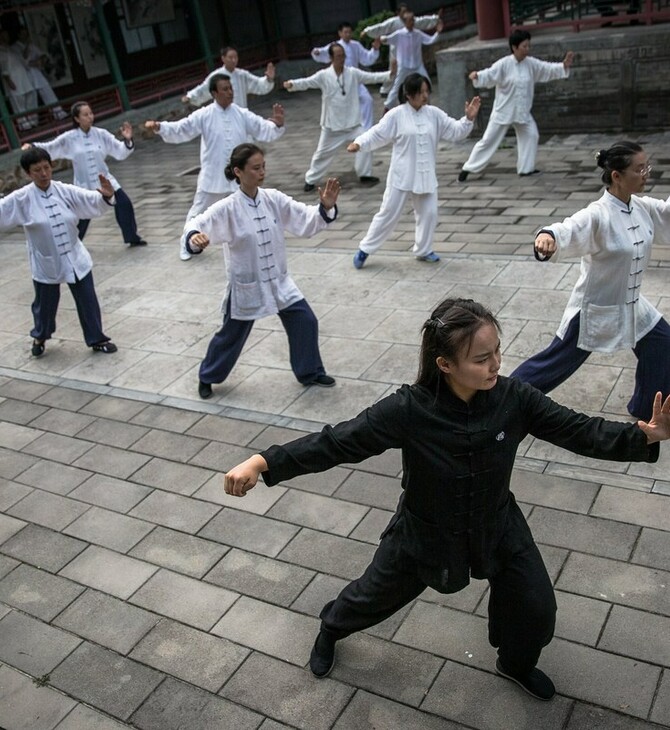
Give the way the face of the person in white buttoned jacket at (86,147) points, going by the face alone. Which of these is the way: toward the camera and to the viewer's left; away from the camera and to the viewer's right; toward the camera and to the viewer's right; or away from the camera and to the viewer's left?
toward the camera and to the viewer's right

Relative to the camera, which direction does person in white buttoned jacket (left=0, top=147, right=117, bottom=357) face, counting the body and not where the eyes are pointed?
toward the camera

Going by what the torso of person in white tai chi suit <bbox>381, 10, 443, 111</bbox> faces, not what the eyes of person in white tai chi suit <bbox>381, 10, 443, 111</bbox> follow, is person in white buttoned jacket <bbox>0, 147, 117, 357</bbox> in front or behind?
in front

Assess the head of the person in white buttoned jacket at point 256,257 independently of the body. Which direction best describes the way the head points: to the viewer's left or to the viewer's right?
to the viewer's right

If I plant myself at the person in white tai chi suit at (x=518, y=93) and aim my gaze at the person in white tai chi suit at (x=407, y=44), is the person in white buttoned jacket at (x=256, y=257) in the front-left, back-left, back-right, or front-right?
back-left

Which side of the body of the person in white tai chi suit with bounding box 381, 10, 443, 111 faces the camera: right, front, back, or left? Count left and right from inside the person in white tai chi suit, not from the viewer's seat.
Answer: front

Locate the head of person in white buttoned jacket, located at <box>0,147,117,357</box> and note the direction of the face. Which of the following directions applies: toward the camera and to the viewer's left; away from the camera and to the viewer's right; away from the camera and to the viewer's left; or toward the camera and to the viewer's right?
toward the camera and to the viewer's right

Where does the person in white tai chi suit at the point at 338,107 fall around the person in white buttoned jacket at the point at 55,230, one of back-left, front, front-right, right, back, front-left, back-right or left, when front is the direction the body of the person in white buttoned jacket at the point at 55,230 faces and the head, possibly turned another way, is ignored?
back-left

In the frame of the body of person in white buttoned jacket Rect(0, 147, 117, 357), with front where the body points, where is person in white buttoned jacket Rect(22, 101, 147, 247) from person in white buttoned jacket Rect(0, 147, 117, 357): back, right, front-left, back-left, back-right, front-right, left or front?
back

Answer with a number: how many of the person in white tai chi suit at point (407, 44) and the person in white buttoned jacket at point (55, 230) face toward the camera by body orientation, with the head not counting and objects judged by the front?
2
